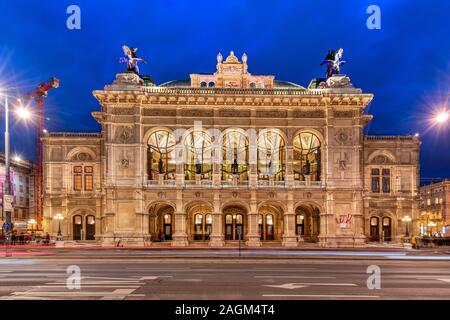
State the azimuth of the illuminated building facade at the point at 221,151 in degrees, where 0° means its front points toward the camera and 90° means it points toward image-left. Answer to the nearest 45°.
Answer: approximately 0°
